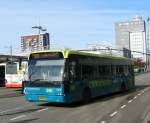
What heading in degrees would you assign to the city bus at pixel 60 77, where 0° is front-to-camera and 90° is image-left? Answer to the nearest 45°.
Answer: approximately 45°

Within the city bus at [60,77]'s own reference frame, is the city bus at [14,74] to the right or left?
on its right
